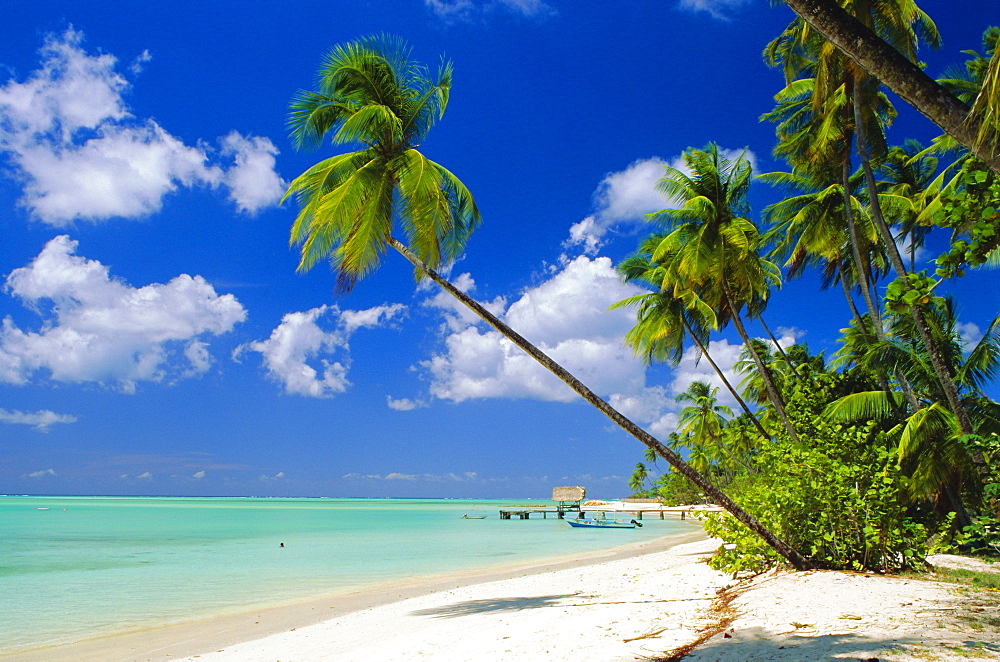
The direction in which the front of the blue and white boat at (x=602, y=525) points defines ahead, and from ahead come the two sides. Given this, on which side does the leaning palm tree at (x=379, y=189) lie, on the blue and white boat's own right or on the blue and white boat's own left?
on the blue and white boat's own left

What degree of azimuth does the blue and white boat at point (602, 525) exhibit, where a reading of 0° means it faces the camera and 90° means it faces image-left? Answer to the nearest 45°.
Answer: approximately 90°

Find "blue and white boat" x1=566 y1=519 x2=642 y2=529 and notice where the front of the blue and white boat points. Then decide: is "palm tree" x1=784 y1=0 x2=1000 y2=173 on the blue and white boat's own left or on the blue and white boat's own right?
on the blue and white boat's own left

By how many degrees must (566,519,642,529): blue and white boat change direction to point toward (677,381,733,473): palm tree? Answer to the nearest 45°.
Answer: approximately 135° to its right
